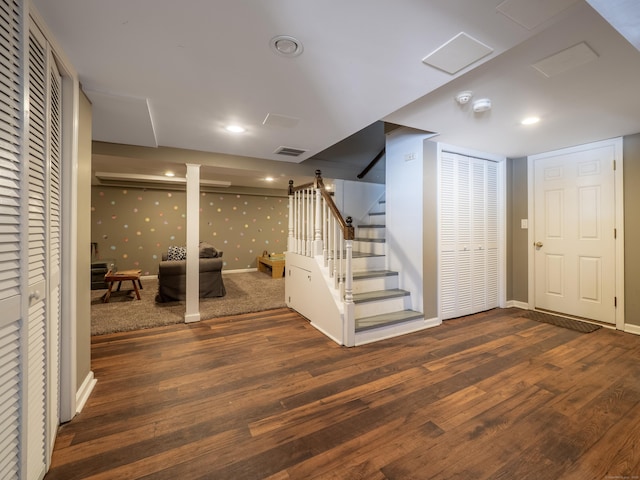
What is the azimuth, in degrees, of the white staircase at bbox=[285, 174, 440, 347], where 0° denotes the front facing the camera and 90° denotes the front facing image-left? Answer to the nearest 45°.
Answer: approximately 315°

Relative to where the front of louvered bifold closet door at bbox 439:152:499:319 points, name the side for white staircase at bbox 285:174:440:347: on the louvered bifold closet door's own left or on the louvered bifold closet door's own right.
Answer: on the louvered bifold closet door's own right

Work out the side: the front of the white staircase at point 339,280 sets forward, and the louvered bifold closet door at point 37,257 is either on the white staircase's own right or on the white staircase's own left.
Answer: on the white staircase's own right

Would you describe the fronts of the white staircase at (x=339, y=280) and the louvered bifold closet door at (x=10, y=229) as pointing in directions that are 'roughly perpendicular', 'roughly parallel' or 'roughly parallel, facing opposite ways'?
roughly perpendicular

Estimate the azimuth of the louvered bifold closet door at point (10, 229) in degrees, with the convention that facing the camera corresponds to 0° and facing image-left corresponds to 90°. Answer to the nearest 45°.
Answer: approximately 270°

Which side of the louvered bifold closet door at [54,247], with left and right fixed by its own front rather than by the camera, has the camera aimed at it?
right

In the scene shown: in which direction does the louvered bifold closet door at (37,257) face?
to the viewer's right

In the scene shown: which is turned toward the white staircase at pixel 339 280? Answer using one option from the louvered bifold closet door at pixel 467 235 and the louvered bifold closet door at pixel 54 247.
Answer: the louvered bifold closet door at pixel 54 247

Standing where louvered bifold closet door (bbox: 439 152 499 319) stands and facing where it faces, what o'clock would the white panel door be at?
The white panel door is roughly at 10 o'clock from the louvered bifold closet door.
